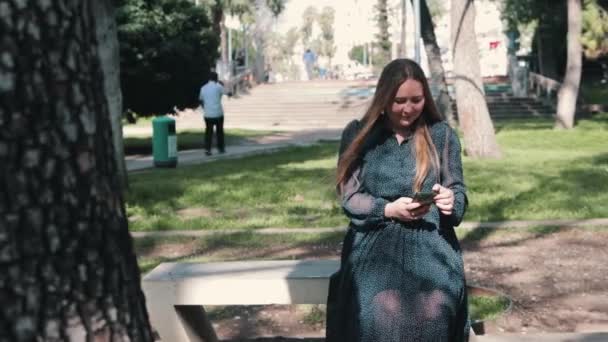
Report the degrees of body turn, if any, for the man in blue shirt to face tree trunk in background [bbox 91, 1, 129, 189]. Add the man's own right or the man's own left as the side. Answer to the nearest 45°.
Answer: approximately 180°

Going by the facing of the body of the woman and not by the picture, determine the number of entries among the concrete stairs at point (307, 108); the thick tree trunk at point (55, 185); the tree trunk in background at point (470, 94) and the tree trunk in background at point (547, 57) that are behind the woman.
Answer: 3

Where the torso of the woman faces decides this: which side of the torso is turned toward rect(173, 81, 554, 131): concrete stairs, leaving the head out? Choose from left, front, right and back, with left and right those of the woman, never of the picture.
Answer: back

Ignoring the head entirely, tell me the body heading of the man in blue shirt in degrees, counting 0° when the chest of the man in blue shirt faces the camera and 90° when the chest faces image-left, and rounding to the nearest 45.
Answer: approximately 180°

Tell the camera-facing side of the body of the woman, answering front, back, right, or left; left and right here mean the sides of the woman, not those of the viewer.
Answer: front

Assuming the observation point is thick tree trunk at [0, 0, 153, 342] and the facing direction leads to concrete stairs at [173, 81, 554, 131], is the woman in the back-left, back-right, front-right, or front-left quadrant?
front-right

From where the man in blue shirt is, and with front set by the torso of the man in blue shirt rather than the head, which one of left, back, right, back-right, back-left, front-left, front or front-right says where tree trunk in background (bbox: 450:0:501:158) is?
back-right

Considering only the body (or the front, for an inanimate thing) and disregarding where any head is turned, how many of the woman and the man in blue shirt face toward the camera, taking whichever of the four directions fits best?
1

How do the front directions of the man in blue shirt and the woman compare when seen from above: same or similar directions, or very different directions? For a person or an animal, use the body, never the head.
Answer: very different directions

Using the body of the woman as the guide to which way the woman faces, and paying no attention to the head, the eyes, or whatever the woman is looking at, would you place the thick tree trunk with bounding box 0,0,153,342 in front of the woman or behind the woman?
in front

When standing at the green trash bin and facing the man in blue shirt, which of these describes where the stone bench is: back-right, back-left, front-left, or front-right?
back-right

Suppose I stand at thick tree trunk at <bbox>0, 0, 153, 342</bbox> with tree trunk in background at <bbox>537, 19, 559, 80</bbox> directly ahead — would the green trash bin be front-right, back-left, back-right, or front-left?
front-left

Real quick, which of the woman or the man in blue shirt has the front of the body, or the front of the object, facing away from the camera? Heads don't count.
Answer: the man in blue shirt

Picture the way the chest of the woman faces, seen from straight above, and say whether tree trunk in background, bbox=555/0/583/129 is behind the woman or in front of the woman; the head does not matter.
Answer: behind

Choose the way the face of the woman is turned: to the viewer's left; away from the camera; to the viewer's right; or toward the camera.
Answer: toward the camera

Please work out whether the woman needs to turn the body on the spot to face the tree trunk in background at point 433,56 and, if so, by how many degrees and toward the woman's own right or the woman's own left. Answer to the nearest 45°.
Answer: approximately 180°

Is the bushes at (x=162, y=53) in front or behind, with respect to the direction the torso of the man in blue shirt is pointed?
in front
